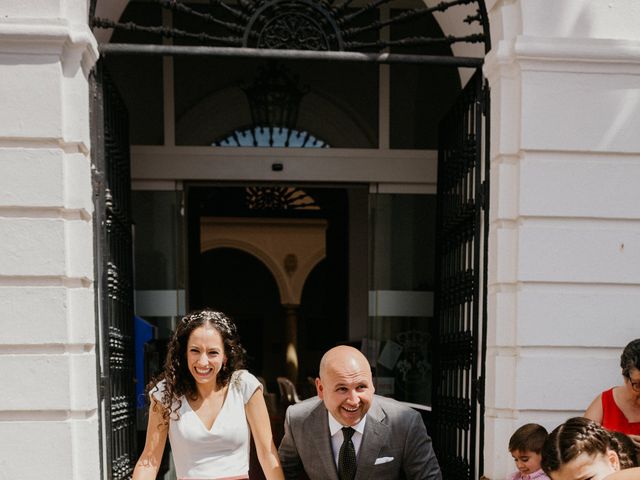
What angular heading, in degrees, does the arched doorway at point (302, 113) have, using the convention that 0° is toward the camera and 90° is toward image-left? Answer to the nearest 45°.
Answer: approximately 0°

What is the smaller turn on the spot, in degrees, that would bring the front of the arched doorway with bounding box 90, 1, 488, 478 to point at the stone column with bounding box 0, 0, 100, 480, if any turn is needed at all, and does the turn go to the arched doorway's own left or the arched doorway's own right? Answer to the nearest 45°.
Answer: approximately 45° to the arched doorway's own right

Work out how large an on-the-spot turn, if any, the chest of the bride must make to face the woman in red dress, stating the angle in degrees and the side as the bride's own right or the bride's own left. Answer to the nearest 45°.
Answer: approximately 90° to the bride's own left

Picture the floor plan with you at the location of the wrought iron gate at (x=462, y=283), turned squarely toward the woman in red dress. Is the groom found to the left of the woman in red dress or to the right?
right

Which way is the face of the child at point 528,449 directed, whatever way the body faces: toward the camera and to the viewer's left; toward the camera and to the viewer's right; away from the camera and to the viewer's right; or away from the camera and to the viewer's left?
toward the camera and to the viewer's left

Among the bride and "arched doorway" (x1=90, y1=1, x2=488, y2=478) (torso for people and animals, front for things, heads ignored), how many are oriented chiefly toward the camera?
2

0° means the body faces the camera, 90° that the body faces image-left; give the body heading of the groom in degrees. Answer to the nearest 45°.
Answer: approximately 0°
